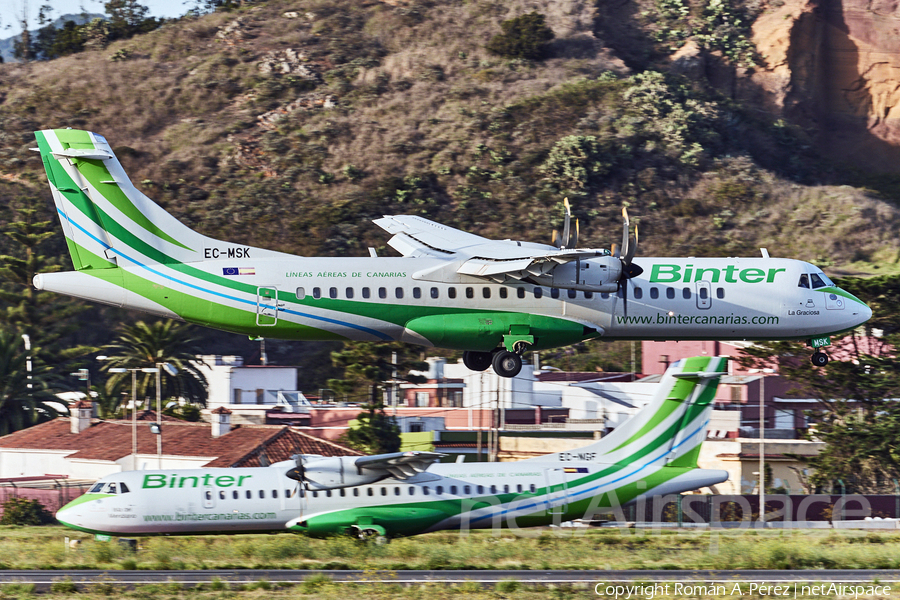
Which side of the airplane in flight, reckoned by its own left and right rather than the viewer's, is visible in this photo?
right

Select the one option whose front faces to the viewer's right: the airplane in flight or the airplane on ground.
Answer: the airplane in flight

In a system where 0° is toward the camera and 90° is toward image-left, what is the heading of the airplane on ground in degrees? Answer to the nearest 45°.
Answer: approximately 90°

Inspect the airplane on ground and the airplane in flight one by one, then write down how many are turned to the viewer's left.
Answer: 1

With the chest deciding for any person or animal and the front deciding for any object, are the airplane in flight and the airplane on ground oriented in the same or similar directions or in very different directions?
very different directions
